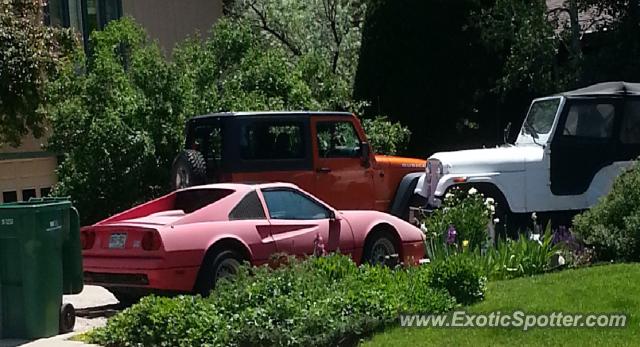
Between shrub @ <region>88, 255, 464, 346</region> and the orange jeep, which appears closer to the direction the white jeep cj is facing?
the orange jeep

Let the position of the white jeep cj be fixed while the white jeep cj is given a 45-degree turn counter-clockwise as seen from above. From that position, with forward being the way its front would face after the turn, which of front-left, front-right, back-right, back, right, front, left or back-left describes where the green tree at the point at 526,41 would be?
back-right

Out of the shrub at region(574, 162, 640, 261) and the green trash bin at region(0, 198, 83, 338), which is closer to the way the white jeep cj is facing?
the green trash bin

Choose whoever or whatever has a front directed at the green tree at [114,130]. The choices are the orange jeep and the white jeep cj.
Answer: the white jeep cj

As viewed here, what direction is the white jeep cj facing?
to the viewer's left

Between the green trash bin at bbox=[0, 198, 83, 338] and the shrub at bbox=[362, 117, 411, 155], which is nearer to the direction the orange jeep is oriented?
the shrub

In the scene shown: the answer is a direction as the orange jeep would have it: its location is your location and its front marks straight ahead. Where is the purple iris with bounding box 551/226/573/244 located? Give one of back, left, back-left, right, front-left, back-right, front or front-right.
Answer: right

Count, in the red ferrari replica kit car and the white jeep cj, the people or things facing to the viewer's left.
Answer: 1

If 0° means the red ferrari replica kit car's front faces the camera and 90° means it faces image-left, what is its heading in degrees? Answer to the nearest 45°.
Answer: approximately 225°

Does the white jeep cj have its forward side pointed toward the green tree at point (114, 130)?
yes
